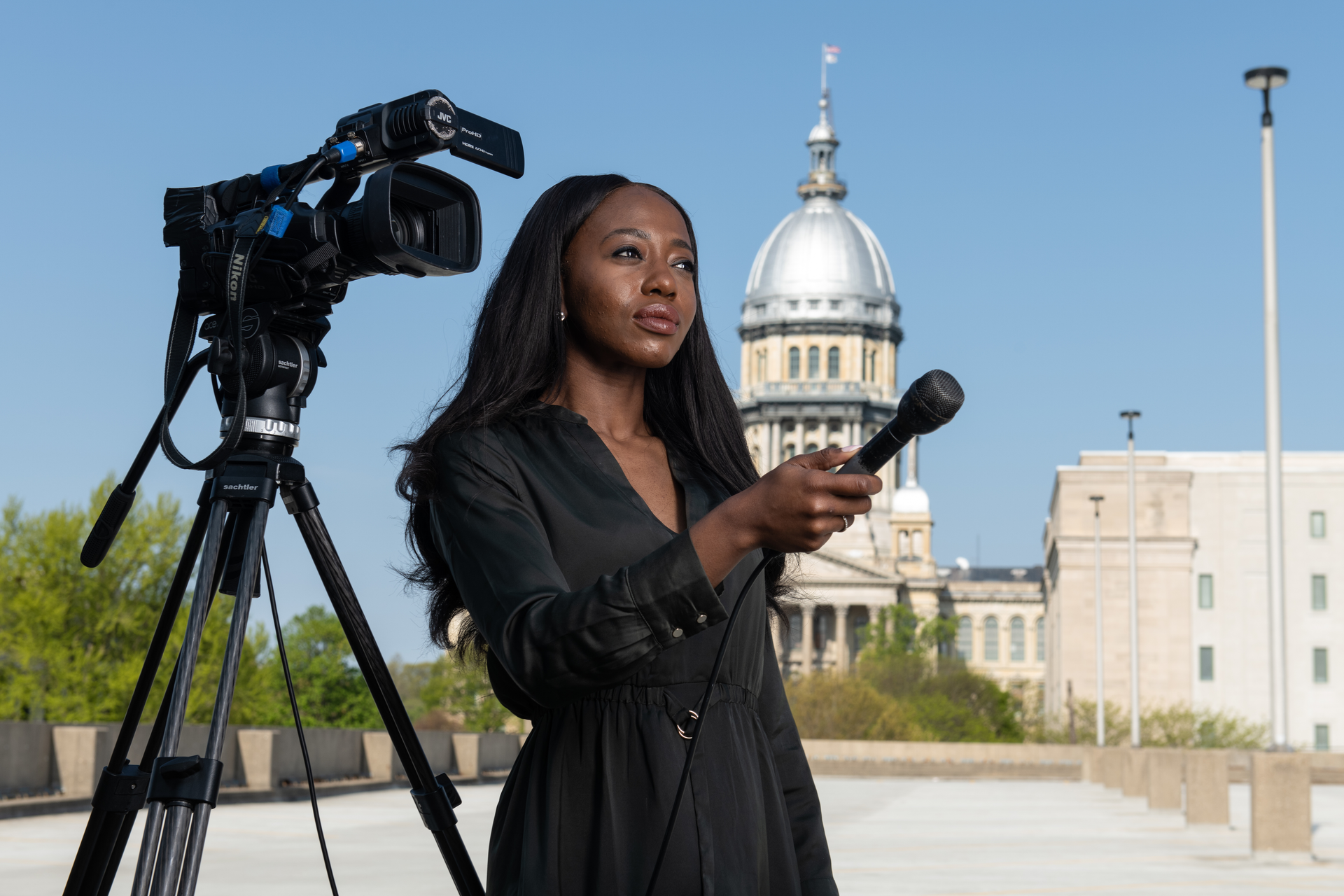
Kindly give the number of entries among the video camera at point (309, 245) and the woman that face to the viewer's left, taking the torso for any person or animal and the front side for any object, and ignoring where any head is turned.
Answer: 0

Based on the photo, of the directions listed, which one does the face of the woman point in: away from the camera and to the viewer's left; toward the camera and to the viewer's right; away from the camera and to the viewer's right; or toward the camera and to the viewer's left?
toward the camera and to the viewer's right

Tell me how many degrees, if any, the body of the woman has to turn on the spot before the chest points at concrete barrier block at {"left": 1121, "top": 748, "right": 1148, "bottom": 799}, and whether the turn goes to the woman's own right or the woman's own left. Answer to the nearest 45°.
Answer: approximately 135° to the woman's own left

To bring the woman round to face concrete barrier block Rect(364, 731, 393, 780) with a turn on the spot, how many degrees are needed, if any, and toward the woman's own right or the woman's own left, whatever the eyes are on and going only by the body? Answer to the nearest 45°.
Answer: approximately 135° to the woman's own left

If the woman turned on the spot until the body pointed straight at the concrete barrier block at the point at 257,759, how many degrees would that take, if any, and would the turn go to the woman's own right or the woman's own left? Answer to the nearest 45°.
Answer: approximately 135° to the woman's own left

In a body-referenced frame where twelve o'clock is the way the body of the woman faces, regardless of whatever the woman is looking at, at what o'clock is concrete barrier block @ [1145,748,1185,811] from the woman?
The concrete barrier block is roughly at 8 o'clock from the woman.

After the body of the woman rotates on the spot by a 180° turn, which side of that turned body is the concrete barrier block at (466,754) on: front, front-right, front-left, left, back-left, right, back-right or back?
front-right

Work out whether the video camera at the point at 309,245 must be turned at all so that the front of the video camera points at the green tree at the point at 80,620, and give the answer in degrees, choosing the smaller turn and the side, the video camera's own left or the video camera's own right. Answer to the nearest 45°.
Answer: approximately 135° to the video camera's own left

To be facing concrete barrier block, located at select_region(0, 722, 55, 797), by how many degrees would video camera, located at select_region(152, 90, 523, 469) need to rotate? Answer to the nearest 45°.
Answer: approximately 135° to its left

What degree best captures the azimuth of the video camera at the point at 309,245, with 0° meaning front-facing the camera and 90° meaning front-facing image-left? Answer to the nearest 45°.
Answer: approximately 315°

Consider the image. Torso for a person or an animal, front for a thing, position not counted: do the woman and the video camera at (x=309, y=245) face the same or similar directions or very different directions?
same or similar directions

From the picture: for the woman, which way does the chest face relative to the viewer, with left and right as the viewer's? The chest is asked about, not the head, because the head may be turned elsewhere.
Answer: facing the viewer and to the right of the viewer

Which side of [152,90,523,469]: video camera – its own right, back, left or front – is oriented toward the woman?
front
